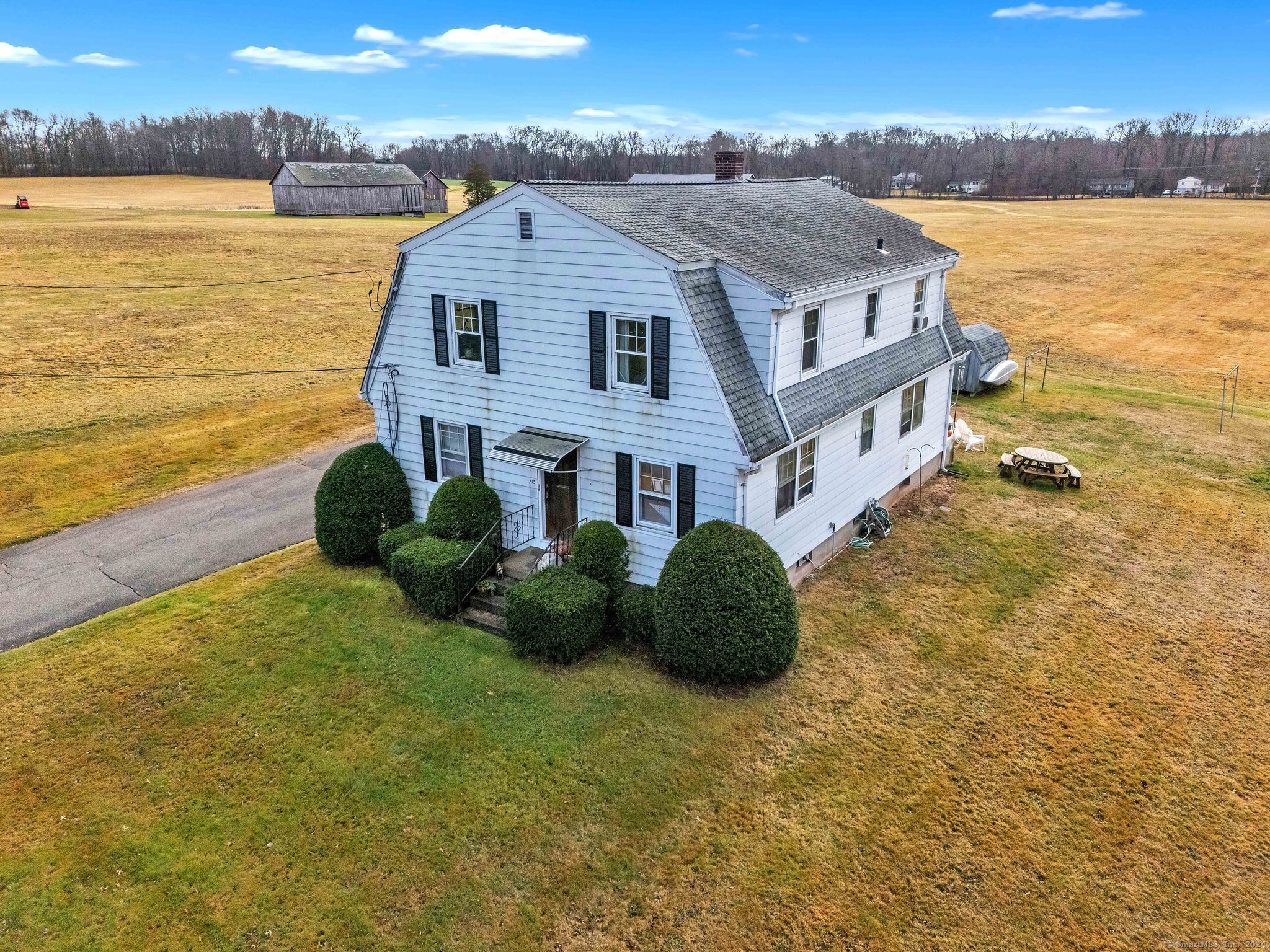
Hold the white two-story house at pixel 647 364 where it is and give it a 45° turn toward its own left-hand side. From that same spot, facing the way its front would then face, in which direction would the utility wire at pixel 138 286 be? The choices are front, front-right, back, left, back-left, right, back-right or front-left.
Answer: back-right

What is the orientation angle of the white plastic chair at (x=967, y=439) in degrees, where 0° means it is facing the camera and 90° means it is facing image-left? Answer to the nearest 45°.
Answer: approximately 315°

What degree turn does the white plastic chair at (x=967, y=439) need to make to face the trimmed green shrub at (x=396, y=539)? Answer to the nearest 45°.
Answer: approximately 90° to its right

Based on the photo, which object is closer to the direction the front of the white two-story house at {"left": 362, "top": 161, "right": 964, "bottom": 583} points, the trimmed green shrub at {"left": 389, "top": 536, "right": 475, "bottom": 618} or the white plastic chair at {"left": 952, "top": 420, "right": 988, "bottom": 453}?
the trimmed green shrub

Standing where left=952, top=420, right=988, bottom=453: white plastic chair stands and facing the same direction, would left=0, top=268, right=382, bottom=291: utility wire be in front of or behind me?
behind

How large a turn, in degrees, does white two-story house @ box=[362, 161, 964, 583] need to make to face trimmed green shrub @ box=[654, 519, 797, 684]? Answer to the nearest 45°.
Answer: approximately 45° to its left

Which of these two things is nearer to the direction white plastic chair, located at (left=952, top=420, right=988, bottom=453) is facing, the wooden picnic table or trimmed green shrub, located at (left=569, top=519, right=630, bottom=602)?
the wooden picnic table

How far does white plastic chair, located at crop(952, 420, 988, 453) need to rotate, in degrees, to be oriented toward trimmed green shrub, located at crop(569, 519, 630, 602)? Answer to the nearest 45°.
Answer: approximately 135° to its right

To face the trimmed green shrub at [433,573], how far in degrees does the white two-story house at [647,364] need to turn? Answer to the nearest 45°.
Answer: approximately 45° to its right

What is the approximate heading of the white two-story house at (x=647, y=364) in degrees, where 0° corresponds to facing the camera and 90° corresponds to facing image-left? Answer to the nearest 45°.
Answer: approximately 45°

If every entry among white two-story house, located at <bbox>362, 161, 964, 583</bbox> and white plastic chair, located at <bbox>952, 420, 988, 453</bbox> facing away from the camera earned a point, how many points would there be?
0

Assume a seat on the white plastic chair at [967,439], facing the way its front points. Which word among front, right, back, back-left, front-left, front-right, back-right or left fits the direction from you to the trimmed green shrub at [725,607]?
front-right

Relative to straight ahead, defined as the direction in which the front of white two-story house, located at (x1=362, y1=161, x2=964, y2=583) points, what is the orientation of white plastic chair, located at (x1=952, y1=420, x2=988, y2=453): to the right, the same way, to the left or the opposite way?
to the left

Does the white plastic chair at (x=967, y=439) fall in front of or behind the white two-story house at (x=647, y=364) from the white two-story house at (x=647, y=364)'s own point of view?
behind

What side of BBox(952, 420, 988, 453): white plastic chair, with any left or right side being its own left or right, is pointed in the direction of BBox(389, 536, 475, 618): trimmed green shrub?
back
